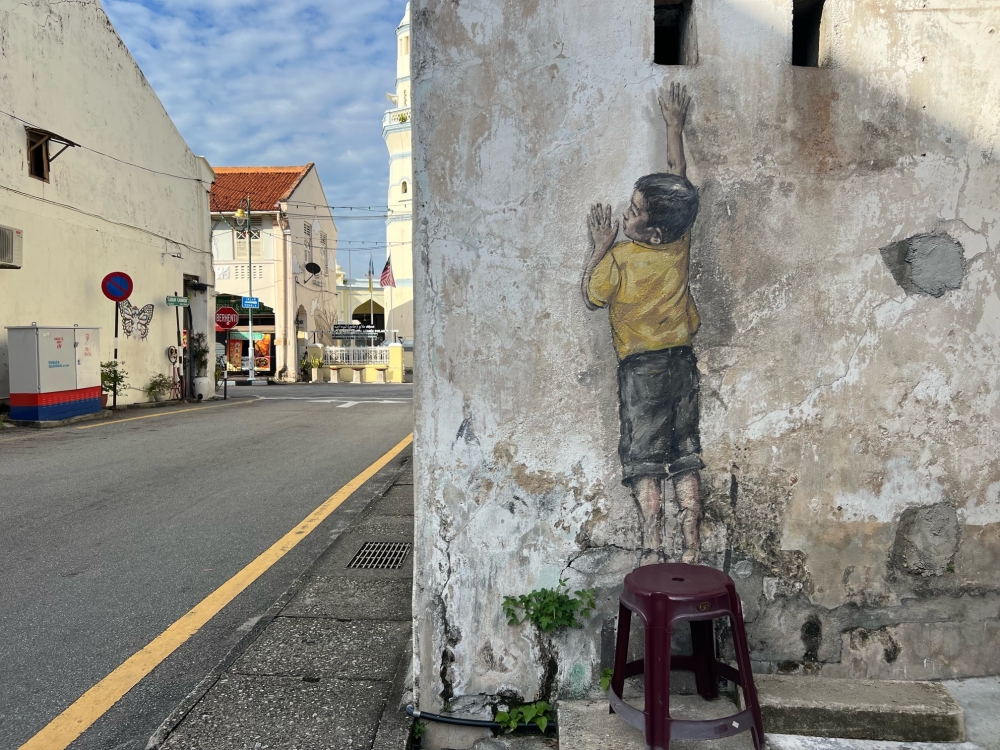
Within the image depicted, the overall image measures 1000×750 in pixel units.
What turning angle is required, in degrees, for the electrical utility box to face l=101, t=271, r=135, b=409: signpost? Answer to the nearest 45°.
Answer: approximately 90° to its left

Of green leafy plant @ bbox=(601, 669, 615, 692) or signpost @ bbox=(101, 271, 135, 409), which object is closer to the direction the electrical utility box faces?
the green leafy plant

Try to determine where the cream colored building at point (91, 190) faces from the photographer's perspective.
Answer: facing away from the viewer and to the right of the viewer

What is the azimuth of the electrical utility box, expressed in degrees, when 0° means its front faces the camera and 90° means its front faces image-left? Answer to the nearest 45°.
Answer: approximately 315°

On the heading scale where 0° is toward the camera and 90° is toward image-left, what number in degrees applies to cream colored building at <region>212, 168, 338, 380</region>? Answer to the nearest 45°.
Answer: approximately 45°

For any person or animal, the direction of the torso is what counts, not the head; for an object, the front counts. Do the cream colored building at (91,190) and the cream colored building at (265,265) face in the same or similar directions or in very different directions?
very different directions

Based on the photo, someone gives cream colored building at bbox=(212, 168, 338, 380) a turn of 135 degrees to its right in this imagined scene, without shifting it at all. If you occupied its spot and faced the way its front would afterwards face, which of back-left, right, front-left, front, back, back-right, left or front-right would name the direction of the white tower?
front-right
